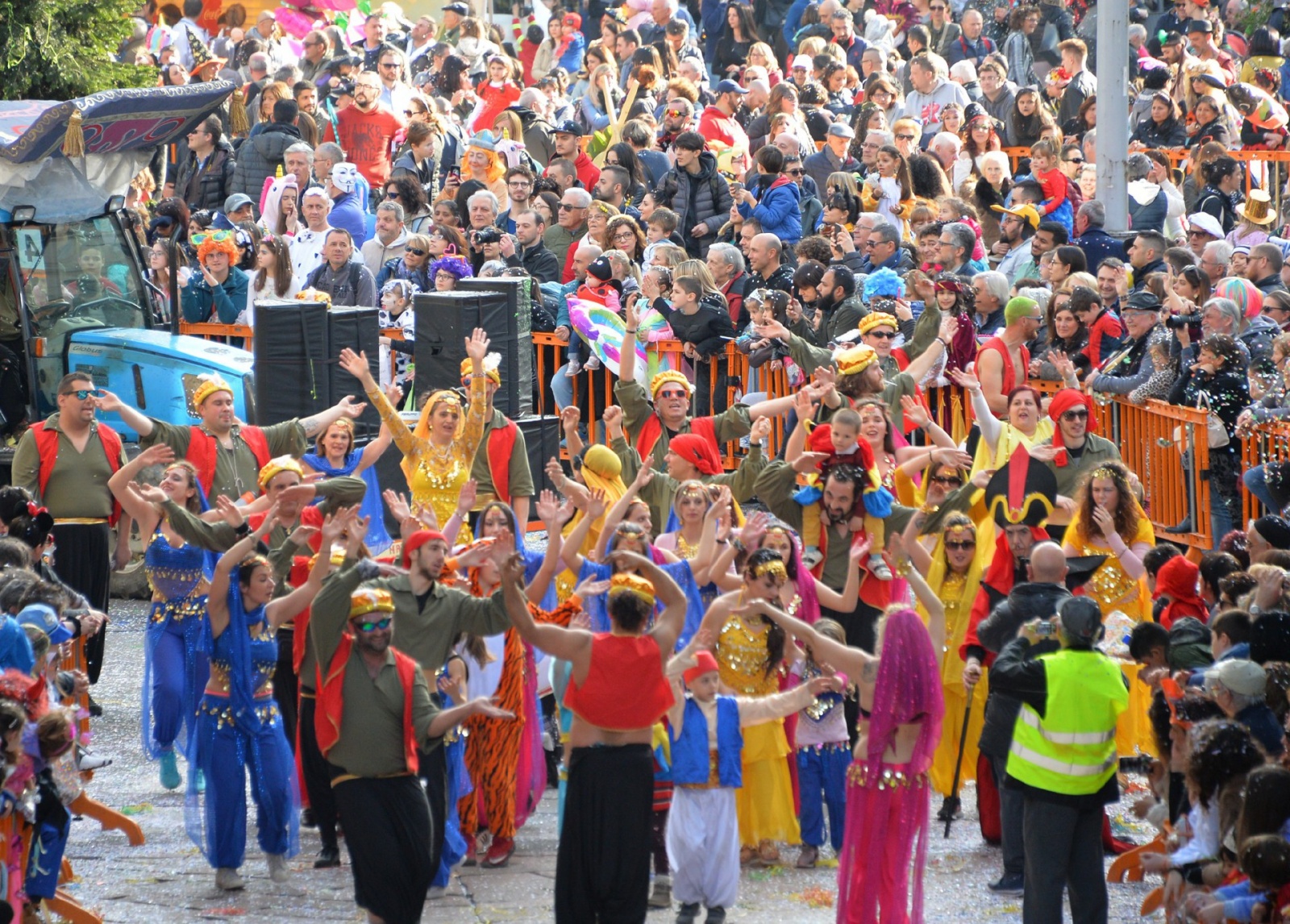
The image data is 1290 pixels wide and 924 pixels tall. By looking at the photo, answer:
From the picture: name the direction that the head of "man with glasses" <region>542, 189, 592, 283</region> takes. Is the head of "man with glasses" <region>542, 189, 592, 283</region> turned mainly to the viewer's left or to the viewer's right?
to the viewer's left

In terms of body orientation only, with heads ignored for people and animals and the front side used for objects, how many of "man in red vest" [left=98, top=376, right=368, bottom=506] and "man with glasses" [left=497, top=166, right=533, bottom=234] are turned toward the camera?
2

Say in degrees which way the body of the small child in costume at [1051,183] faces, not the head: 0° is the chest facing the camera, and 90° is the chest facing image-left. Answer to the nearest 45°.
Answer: approximately 45°

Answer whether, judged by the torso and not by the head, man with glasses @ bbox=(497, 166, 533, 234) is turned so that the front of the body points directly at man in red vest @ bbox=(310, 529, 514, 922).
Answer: yes

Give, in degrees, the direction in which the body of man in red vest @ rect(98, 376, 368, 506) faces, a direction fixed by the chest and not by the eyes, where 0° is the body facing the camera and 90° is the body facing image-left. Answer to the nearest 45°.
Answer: approximately 0°

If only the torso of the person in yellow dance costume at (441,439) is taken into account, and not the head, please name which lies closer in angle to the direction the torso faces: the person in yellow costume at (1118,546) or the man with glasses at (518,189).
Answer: the person in yellow costume

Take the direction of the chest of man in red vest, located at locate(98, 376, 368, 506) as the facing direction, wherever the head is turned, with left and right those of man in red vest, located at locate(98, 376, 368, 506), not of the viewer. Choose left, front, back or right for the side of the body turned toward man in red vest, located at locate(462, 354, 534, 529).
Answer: left

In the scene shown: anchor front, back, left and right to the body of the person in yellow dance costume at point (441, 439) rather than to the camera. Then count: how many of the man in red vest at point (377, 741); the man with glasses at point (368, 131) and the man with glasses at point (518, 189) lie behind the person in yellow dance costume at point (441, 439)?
2

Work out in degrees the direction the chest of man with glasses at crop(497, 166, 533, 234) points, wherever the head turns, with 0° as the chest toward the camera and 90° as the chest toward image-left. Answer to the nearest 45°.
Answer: approximately 0°

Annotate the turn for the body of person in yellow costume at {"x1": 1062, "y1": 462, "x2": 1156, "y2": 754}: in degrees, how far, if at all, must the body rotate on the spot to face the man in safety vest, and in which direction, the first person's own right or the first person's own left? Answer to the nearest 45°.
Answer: approximately 45° to the first person's own left
